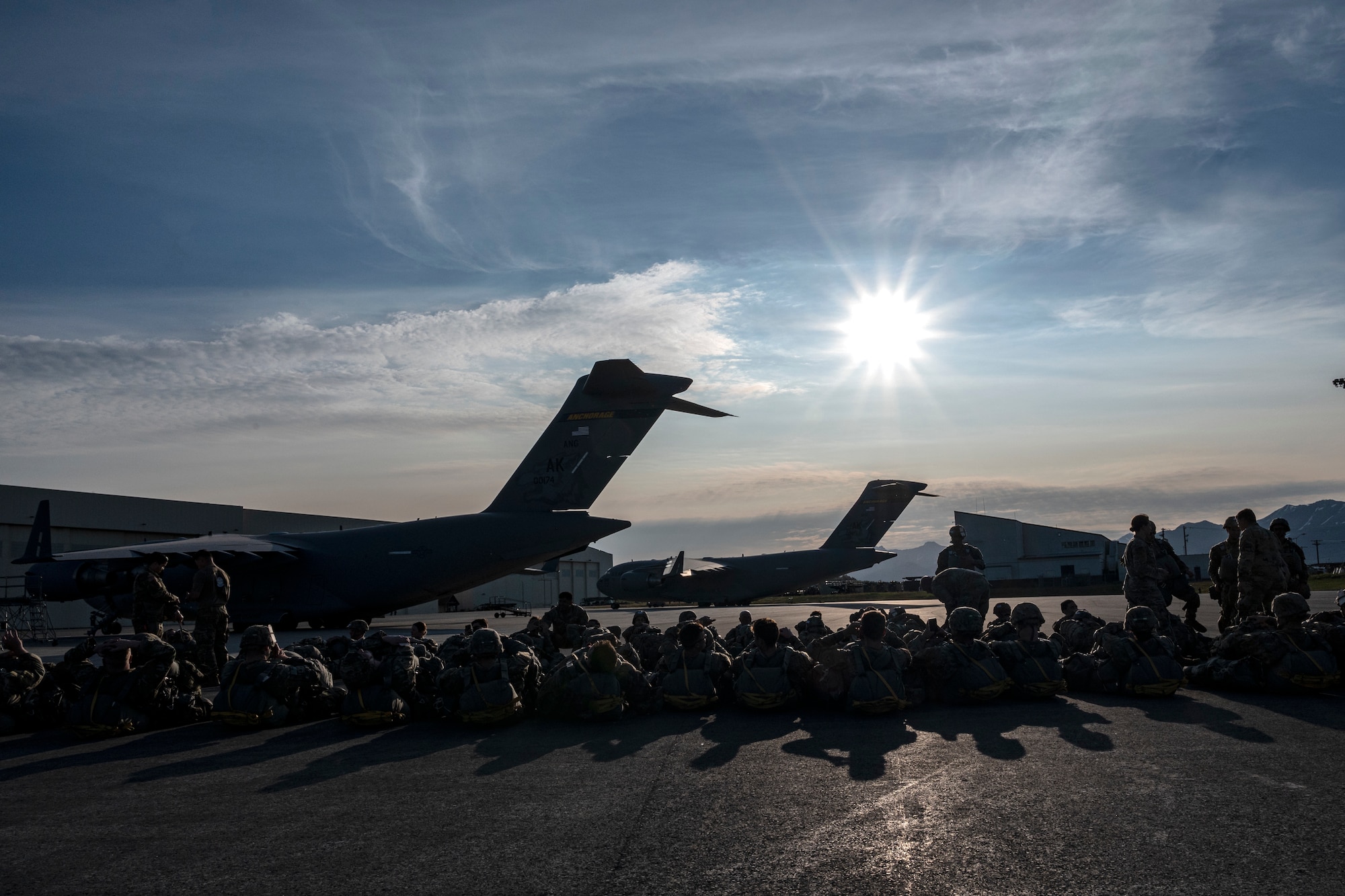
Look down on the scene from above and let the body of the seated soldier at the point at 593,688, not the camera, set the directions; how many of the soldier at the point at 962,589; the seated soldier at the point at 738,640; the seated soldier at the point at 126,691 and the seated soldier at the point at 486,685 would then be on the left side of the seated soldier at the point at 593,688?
2

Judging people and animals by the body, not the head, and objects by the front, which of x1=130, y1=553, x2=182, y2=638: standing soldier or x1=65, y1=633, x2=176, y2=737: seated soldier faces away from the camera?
the seated soldier

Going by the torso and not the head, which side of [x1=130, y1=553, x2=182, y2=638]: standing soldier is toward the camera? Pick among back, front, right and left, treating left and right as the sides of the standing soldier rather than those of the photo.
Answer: right

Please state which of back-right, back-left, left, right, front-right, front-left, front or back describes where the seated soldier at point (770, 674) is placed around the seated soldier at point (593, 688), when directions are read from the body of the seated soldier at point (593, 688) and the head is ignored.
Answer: right

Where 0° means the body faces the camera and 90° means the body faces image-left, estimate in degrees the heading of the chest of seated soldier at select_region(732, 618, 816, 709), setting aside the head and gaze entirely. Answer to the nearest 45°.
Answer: approximately 180°

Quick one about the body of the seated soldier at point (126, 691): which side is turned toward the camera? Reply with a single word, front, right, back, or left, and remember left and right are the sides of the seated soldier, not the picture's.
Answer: back

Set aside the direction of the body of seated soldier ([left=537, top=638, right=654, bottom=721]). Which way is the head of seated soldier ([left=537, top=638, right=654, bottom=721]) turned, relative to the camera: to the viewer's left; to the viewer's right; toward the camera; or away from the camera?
away from the camera

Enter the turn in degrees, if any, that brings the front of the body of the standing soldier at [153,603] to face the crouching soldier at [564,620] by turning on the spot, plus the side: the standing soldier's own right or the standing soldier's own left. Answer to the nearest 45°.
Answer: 0° — they already face them

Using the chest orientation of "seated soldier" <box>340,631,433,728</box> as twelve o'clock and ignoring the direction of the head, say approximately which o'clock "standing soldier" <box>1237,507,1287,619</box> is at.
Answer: The standing soldier is roughly at 3 o'clock from the seated soldier.

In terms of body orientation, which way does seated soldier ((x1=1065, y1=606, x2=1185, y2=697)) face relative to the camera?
away from the camera

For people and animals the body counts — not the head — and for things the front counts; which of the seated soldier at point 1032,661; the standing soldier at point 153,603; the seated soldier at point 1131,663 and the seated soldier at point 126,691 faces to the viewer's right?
the standing soldier

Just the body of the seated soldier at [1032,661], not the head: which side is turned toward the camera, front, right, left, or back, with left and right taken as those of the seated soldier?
back

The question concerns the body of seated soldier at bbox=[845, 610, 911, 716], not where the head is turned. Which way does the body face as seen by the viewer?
away from the camera
